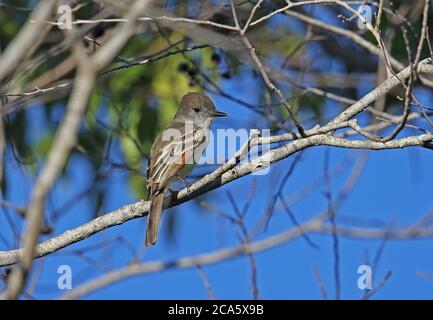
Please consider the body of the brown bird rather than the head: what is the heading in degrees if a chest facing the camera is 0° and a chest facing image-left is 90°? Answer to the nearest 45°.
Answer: approximately 270°
